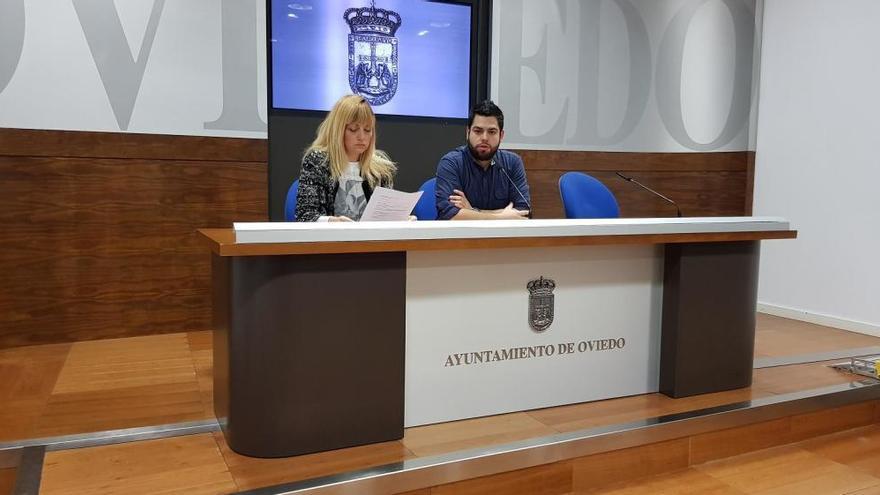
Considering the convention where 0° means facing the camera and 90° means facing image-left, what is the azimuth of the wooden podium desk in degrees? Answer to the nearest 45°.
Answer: approximately 315°

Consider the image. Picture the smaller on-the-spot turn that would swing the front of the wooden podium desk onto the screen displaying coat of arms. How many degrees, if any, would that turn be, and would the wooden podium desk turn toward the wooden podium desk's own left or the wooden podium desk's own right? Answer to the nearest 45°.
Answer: approximately 135° to the wooden podium desk's own left

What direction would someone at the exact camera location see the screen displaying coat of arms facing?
facing the viewer

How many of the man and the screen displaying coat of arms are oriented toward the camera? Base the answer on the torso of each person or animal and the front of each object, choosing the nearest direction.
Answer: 2

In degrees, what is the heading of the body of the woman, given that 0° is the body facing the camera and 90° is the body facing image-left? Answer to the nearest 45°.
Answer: approximately 315°

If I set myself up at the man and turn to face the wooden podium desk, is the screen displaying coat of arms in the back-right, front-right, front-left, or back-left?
back-right

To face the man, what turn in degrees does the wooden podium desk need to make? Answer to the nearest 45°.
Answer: approximately 135° to its left

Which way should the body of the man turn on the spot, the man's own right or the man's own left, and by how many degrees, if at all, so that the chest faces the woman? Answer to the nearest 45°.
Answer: approximately 45° to the man's own right

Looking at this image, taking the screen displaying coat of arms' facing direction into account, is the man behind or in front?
in front

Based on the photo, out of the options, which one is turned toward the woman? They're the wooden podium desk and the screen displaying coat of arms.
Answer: the screen displaying coat of arms

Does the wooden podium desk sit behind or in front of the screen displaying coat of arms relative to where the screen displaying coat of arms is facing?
in front

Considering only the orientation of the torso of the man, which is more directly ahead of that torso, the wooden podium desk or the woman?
the wooden podium desk

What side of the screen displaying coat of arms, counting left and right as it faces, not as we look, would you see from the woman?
front
